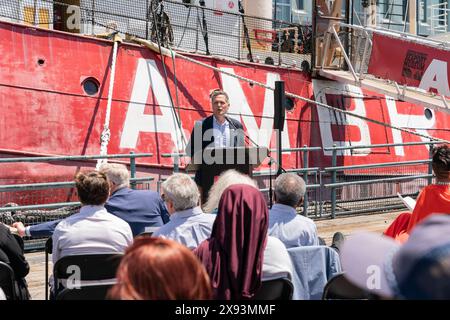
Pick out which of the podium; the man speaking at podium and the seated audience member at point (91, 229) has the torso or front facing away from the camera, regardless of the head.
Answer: the seated audience member

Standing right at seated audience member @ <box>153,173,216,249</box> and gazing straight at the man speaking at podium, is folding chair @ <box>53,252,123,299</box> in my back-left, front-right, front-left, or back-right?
back-left

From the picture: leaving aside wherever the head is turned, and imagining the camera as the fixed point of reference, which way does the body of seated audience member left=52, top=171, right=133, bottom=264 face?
away from the camera

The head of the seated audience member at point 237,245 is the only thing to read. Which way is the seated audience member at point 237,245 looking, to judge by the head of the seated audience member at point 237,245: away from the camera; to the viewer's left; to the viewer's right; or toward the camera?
away from the camera

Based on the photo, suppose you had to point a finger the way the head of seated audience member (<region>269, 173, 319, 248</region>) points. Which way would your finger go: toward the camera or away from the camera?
away from the camera

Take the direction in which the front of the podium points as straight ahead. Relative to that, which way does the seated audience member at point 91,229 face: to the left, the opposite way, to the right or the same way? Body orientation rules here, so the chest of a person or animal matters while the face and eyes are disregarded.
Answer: the opposite way

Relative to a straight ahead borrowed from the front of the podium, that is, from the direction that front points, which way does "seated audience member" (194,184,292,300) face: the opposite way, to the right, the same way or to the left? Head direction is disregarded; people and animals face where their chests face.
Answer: the opposite way

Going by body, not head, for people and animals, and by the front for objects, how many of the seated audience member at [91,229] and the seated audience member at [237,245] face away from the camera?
2

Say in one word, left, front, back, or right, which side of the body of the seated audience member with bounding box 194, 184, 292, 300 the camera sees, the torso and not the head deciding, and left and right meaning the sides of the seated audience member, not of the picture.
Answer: back

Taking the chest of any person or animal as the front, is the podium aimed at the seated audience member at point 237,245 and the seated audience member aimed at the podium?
yes

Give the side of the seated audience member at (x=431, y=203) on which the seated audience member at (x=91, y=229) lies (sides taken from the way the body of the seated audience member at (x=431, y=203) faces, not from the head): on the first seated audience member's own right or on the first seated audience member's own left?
on the first seated audience member's own left

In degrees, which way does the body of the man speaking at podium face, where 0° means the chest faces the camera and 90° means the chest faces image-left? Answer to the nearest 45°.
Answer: approximately 0°
